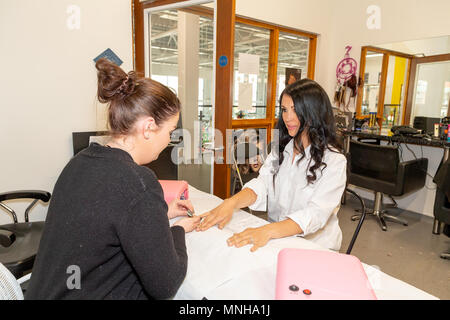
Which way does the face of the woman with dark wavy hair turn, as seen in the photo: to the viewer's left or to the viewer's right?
to the viewer's left

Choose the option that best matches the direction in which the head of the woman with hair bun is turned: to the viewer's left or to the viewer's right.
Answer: to the viewer's right

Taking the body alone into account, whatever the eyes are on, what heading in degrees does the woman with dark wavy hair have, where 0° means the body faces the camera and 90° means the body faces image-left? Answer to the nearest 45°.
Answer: approximately 45°

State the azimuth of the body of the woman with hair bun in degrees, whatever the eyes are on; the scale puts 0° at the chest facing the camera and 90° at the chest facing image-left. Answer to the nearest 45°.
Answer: approximately 225°

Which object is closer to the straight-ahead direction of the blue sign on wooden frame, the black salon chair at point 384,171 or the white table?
the white table

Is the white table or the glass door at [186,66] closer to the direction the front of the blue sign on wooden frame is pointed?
the white table

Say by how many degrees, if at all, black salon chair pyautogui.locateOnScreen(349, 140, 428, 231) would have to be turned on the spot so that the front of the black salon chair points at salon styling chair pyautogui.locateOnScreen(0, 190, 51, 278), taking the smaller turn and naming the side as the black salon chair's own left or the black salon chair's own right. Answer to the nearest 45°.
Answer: approximately 180°

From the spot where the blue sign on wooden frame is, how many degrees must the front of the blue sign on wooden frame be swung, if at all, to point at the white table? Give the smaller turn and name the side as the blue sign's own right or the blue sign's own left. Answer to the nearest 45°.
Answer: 0° — it already faces it
